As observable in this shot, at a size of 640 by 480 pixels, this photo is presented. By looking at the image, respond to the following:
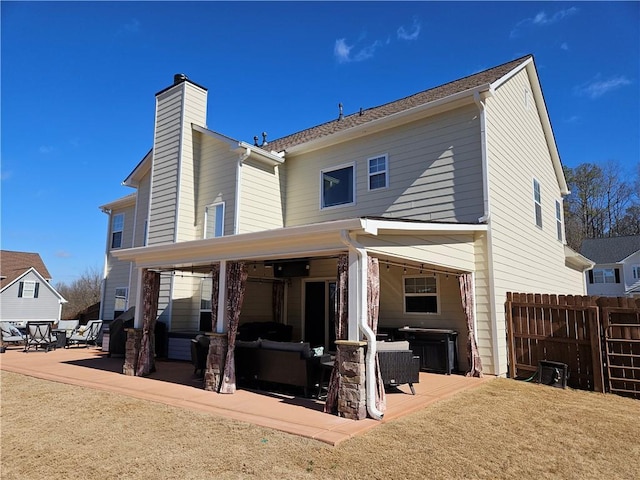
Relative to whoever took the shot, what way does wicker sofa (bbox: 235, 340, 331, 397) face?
facing away from the viewer and to the right of the viewer

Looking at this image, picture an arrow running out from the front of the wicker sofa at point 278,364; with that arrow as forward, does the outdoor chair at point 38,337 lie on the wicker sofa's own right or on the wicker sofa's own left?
on the wicker sofa's own left

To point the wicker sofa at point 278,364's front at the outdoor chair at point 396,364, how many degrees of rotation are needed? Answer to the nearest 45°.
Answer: approximately 45° to its right

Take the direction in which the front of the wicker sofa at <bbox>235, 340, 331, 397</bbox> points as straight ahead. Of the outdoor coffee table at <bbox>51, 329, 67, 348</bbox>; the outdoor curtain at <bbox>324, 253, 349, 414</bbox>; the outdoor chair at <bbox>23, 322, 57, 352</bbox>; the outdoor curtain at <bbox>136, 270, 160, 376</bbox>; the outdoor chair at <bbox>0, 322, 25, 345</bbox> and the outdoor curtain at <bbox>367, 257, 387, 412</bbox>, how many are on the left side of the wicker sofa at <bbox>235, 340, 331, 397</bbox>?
4

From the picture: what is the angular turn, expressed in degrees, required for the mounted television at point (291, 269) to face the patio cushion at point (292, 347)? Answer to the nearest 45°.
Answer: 0° — it already faces it

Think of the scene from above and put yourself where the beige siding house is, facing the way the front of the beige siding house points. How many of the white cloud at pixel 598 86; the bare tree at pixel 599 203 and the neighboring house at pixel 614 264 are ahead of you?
3

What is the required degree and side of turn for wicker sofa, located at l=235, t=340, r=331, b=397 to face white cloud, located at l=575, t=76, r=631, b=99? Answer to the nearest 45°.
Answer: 0° — it already faces it

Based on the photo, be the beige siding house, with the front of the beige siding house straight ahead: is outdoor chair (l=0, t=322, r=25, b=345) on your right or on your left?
on your left

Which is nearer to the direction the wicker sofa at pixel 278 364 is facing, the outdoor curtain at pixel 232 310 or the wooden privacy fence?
the wooden privacy fence

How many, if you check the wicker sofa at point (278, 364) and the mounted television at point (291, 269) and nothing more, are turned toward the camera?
1

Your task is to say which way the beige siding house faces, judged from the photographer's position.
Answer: facing away from the viewer and to the right of the viewer
